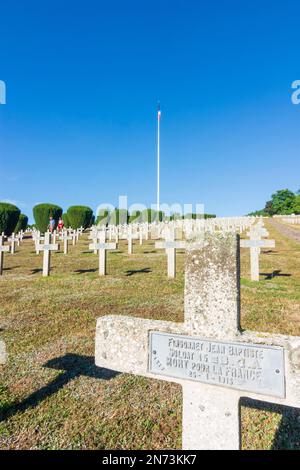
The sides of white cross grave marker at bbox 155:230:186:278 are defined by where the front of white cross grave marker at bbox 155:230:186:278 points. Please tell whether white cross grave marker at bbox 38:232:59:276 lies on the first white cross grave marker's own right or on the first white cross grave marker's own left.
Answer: on the first white cross grave marker's own right

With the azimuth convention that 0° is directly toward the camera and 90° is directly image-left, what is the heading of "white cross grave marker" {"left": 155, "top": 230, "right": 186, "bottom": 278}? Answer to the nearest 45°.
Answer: approximately 0°

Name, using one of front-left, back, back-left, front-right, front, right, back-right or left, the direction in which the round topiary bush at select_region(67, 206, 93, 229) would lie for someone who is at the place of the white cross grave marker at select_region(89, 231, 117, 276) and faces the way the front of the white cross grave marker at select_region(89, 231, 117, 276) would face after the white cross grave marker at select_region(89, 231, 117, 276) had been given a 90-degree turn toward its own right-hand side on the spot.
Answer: right

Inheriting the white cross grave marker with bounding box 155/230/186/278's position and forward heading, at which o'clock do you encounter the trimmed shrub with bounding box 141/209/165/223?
The trimmed shrub is roughly at 6 o'clock from the white cross grave marker.

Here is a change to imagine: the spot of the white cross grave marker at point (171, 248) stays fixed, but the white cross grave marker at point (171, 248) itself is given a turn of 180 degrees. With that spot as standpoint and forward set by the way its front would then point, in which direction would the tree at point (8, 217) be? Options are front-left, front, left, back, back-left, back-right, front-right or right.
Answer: front-left

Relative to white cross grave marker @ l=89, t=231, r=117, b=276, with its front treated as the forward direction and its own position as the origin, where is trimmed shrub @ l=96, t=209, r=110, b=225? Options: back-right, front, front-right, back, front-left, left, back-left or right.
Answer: back

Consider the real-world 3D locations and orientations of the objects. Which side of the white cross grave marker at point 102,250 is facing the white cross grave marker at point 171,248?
left

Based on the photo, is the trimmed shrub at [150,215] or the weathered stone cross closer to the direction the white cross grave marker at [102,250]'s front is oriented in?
the weathered stone cross

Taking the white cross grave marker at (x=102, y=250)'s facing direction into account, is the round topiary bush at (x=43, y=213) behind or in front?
behind

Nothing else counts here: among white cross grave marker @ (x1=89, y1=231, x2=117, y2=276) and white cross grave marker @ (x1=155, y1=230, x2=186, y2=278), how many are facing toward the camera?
2

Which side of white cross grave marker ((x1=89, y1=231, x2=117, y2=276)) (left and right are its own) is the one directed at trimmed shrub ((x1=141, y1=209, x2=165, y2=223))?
back

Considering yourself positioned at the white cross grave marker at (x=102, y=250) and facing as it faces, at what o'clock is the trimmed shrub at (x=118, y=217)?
The trimmed shrub is roughly at 6 o'clock from the white cross grave marker.
